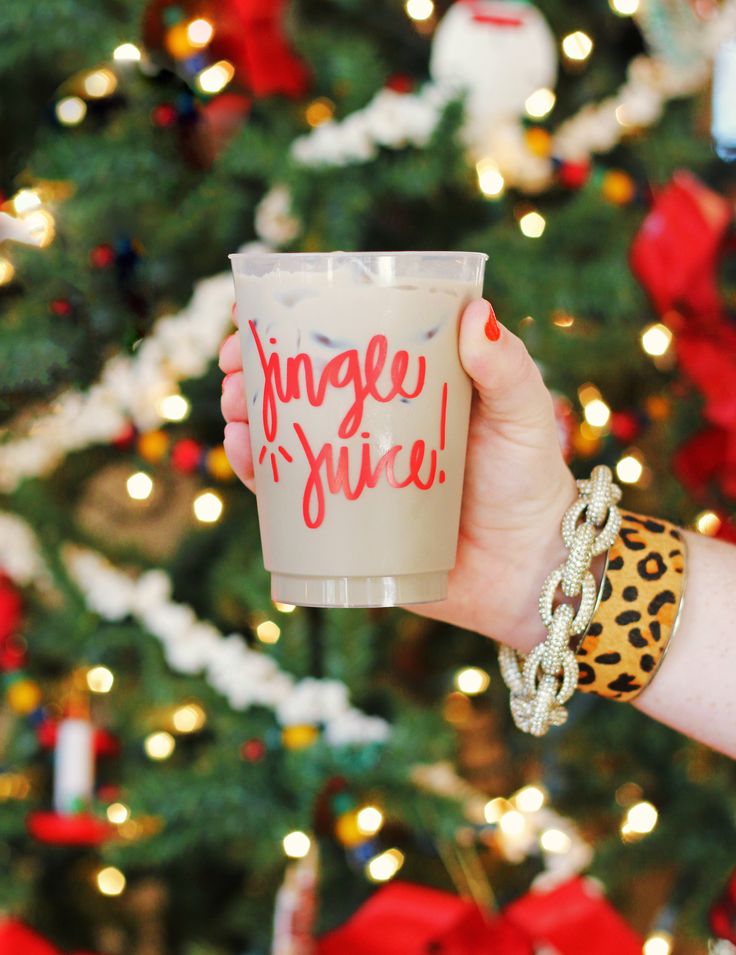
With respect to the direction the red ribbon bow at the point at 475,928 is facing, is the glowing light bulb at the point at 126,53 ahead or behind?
behind

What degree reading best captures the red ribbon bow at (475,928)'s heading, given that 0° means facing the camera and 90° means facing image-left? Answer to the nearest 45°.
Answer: approximately 0°

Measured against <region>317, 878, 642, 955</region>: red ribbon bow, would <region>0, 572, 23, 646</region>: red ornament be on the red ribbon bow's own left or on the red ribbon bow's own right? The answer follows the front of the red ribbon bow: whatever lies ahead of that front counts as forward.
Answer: on the red ribbon bow's own right
